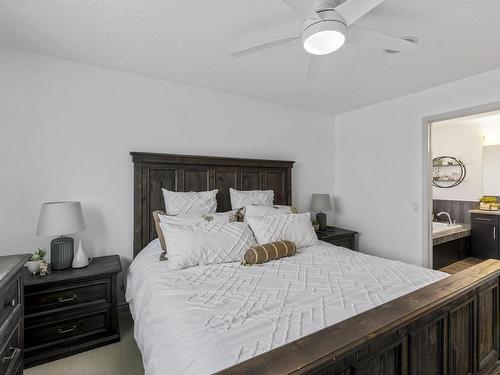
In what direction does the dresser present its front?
to the viewer's right

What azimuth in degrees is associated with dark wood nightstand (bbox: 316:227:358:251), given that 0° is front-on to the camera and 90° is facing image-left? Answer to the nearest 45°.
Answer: approximately 315°

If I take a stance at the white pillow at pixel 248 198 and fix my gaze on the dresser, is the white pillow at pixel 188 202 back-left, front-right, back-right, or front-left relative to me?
front-right

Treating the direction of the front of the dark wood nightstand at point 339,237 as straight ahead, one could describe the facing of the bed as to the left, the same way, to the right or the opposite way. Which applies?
the same way

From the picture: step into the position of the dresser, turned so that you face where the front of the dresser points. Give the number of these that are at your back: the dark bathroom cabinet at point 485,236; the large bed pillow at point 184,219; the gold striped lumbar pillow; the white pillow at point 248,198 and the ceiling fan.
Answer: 0

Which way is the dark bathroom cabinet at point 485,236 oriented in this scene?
toward the camera

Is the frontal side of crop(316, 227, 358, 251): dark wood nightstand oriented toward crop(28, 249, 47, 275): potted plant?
no

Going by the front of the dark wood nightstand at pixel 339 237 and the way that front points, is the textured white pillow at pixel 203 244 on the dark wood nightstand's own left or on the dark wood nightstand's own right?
on the dark wood nightstand's own right

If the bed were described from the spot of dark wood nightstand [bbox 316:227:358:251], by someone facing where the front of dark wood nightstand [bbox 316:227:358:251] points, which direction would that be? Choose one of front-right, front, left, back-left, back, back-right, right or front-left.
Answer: front-right

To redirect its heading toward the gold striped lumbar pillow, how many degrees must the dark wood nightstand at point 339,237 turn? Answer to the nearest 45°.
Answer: approximately 45° to its right

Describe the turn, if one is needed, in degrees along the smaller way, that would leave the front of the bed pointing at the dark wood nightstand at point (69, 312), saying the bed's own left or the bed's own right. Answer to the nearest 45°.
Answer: approximately 135° to the bed's own right

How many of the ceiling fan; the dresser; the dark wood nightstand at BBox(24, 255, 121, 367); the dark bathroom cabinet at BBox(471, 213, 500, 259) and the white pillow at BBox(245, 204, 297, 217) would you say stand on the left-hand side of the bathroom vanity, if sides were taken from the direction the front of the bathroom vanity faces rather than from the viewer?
1

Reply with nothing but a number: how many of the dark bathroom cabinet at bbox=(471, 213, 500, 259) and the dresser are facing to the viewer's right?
1

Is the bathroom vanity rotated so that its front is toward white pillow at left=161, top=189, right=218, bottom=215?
no

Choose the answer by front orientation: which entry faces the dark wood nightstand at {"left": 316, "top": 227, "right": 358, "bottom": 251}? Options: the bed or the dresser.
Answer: the dresser

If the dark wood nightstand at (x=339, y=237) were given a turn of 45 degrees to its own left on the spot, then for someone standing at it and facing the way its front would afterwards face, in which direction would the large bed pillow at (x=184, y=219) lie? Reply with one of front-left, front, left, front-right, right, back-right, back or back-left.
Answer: back-right

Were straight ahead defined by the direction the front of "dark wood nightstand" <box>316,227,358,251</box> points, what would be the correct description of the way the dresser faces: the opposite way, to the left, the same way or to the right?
to the left
